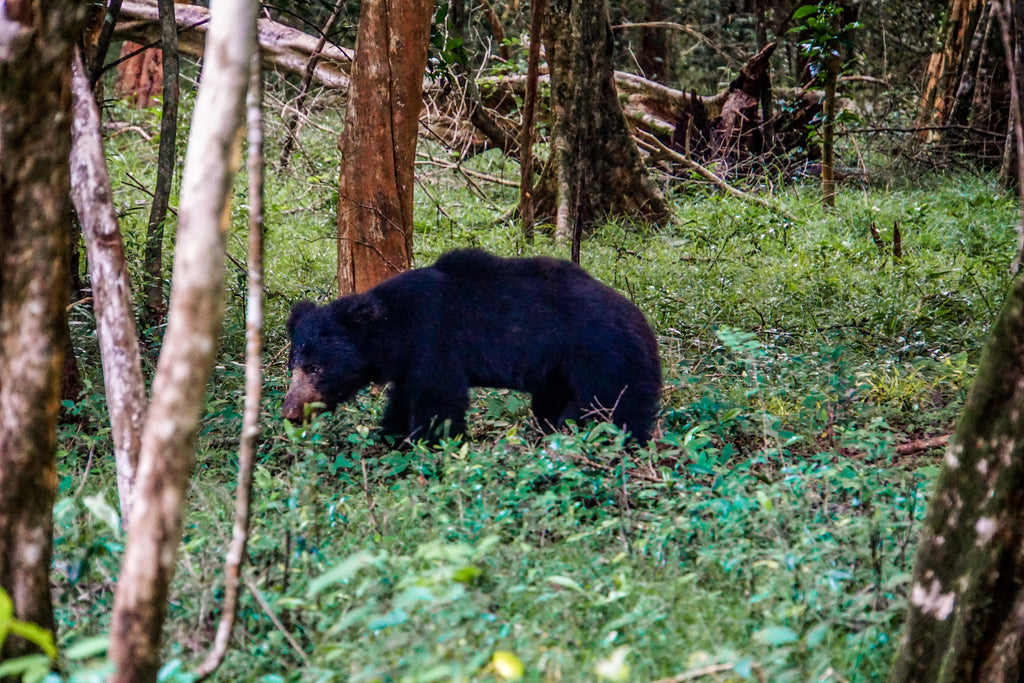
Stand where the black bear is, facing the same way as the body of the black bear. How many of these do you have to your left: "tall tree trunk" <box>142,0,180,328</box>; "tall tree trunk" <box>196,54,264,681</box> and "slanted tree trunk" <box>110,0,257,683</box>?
2

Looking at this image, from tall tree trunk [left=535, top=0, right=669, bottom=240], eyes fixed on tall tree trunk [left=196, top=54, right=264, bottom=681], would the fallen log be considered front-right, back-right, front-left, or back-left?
back-right

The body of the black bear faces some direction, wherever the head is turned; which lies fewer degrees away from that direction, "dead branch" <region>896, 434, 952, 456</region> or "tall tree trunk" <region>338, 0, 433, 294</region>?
the tall tree trunk

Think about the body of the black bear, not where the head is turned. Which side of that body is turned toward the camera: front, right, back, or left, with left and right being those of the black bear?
left

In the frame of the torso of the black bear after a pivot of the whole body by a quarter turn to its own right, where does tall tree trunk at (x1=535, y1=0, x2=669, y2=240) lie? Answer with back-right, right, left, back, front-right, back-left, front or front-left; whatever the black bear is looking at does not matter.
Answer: front

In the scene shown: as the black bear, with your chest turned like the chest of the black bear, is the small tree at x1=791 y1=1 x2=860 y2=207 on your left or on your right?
on your right

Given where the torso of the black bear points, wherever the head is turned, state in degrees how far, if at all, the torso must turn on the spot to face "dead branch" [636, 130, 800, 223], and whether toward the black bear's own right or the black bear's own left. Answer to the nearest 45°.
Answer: approximately 90° to the black bear's own right

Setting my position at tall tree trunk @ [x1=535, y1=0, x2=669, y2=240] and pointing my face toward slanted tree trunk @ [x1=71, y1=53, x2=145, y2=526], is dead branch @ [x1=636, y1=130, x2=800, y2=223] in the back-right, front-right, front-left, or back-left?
back-left

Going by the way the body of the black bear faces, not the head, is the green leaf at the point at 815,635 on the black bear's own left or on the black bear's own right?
on the black bear's own left

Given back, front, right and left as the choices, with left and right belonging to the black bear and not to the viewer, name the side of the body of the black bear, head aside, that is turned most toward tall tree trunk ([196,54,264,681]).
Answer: left

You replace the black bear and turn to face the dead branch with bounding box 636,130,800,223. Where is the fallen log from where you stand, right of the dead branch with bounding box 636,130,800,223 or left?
left

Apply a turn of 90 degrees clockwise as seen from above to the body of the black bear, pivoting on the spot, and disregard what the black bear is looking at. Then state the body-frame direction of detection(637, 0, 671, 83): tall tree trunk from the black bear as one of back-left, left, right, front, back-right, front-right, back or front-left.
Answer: front

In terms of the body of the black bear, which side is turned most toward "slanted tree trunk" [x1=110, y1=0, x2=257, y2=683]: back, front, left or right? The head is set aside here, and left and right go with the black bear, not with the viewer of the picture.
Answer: left

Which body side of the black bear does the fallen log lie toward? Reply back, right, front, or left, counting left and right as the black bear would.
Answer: right

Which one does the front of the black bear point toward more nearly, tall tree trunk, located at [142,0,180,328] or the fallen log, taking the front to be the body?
the tall tree trunk

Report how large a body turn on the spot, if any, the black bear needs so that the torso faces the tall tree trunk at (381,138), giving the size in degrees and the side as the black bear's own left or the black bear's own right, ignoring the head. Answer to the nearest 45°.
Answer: approximately 45° to the black bear's own right

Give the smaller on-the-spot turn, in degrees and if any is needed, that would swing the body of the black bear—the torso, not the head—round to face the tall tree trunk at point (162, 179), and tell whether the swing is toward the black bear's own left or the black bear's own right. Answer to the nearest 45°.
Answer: approximately 45° to the black bear's own right
